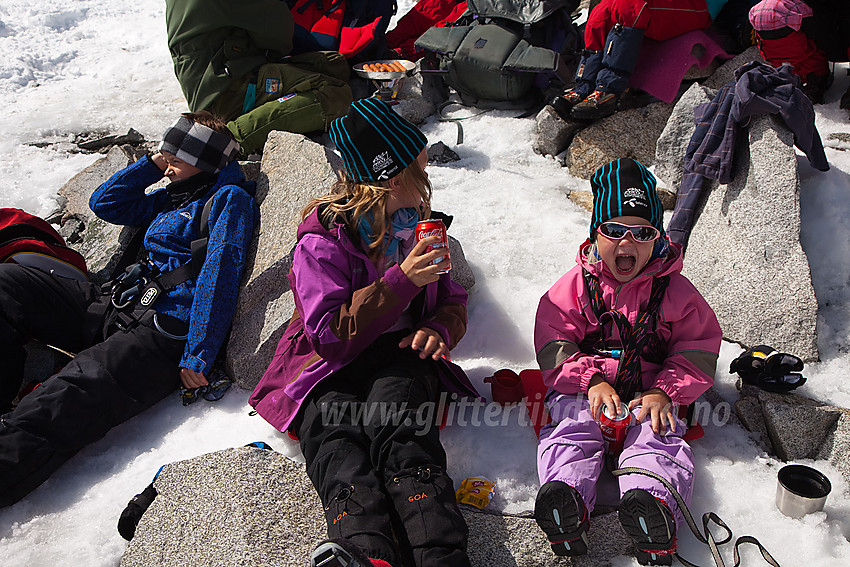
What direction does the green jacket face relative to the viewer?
to the viewer's right

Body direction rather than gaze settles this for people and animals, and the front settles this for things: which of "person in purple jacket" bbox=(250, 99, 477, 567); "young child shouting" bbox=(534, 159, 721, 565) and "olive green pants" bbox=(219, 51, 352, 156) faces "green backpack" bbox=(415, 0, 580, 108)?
the olive green pants

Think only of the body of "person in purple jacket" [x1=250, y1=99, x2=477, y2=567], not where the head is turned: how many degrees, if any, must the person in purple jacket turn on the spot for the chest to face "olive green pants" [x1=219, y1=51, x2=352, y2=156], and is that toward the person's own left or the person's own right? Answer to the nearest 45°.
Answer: approximately 135° to the person's own left

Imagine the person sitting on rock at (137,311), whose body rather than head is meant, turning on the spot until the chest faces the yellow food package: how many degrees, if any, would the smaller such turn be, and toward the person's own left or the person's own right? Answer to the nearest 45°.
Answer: approximately 90° to the person's own left

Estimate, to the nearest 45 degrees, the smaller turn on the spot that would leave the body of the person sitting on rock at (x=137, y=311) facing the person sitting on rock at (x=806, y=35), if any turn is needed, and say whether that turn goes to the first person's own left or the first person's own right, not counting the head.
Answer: approximately 135° to the first person's own left

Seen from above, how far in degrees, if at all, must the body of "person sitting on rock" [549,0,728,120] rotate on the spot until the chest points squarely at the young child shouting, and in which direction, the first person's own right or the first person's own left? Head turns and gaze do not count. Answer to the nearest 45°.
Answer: approximately 45° to the first person's own left

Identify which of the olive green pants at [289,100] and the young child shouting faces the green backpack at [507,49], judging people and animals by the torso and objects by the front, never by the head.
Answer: the olive green pants

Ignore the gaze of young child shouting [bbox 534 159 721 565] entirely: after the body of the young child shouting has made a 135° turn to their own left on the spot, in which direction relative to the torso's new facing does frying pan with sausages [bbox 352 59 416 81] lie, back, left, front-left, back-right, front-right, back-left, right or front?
left

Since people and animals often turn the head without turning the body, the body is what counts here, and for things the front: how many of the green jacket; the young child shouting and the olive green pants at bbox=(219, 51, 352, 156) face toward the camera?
1

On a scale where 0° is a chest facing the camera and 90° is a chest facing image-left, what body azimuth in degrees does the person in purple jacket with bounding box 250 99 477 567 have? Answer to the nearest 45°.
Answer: approximately 315°

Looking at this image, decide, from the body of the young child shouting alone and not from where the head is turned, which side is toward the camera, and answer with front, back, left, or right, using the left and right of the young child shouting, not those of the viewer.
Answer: front

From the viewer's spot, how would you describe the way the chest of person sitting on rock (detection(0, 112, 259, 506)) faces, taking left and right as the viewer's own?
facing the viewer and to the left of the viewer

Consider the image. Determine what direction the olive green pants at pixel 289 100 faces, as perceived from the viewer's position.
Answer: facing to the right of the viewer

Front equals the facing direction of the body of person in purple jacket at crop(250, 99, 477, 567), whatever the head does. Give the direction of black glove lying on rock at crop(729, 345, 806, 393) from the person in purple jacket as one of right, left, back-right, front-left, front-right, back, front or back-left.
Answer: front-left
